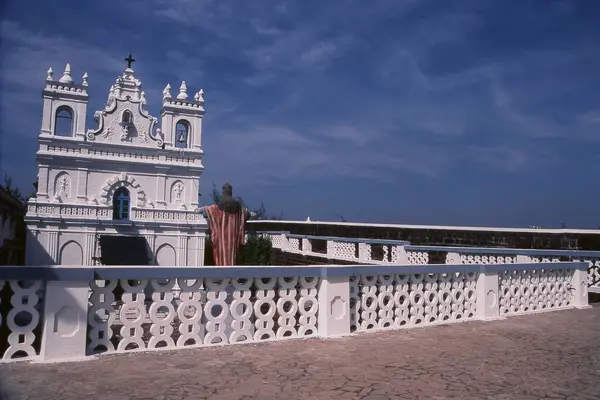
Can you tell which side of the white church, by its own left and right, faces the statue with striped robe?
front

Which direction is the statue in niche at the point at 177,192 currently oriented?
toward the camera

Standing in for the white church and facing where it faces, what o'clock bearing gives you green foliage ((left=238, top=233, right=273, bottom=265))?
The green foliage is roughly at 11 o'clock from the white church.

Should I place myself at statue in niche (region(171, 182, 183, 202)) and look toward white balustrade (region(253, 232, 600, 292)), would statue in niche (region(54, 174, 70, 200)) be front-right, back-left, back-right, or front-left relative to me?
back-right

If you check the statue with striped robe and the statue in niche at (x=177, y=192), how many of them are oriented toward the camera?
1

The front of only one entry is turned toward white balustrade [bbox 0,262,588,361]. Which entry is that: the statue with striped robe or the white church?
the white church

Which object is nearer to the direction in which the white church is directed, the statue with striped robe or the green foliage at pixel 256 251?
the statue with striped robe

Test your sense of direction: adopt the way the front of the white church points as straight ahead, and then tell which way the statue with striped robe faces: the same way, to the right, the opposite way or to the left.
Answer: the opposite way

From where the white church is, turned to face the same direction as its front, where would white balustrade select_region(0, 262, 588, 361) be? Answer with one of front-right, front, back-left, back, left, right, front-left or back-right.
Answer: front

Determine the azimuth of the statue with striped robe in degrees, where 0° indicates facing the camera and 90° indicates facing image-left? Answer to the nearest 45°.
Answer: approximately 180°

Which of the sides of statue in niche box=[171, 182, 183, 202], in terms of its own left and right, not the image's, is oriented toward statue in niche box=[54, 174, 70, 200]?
right

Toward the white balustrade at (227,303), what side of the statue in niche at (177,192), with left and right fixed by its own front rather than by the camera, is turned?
front

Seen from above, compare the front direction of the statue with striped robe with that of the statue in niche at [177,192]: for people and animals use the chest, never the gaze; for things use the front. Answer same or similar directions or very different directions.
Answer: very different directions

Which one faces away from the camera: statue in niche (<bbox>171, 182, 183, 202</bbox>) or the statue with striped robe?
the statue with striped robe

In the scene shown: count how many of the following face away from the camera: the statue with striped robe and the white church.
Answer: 1

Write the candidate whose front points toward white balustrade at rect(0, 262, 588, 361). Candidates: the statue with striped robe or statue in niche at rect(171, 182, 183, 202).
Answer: the statue in niche

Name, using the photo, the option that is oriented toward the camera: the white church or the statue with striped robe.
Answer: the white church

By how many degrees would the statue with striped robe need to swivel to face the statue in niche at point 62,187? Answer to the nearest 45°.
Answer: approximately 45° to its left
